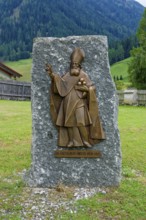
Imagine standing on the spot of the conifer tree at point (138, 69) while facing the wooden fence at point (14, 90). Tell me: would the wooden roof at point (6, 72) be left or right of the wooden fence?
right

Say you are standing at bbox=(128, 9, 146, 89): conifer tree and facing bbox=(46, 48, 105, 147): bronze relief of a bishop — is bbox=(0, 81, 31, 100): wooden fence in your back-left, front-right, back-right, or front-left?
front-right

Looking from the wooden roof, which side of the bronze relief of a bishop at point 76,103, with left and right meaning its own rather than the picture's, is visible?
back

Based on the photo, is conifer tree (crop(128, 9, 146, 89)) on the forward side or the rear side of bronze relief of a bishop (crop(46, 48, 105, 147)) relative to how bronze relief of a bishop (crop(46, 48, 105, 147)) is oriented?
on the rear side

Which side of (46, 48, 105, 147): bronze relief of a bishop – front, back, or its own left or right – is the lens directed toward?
front

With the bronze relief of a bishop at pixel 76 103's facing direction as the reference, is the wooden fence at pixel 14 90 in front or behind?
behind

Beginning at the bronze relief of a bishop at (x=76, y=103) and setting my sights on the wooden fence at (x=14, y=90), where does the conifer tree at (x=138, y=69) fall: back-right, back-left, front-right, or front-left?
front-right

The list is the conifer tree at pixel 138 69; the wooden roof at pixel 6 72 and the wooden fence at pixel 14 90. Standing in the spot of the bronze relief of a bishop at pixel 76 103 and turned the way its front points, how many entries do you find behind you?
3

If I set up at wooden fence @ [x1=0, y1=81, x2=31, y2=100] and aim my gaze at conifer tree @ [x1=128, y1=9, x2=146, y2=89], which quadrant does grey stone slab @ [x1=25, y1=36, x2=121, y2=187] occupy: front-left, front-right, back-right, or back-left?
back-right
